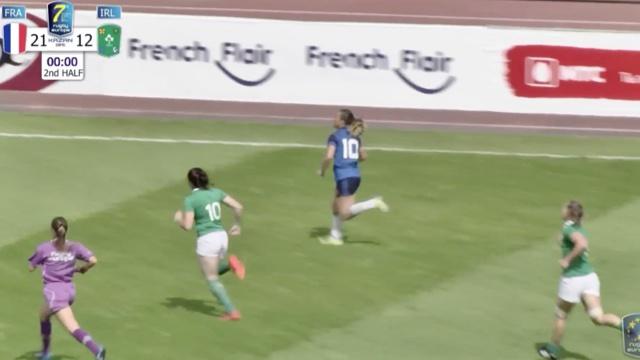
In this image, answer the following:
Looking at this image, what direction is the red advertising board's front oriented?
toward the camera
